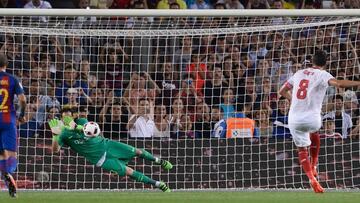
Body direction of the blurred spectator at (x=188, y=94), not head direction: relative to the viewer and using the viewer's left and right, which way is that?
facing the viewer

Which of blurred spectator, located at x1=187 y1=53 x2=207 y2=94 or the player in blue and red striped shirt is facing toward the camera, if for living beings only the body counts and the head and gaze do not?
the blurred spectator

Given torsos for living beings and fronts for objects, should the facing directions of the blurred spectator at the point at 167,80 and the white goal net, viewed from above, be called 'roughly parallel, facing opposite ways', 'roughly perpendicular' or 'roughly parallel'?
roughly parallel

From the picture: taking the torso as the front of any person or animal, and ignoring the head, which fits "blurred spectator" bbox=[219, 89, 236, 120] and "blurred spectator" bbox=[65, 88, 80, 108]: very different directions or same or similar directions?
same or similar directions

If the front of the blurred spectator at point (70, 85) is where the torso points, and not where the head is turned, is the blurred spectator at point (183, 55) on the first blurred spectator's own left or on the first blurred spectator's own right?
on the first blurred spectator's own left

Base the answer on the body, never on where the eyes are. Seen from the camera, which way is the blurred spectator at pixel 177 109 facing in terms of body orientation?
toward the camera

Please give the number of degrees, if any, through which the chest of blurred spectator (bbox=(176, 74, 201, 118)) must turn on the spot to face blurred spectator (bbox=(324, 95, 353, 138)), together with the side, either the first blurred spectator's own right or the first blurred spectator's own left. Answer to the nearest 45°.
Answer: approximately 90° to the first blurred spectator's own left

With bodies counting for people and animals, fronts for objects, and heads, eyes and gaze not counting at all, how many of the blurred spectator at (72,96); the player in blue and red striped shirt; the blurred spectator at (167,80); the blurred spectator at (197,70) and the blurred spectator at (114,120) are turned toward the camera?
4

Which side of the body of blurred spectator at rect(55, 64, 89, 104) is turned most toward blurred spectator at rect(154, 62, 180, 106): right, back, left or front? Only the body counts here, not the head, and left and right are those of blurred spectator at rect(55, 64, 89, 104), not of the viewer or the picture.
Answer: left

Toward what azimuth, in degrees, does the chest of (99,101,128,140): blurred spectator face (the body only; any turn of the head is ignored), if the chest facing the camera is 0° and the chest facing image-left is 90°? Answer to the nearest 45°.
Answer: approximately 0°

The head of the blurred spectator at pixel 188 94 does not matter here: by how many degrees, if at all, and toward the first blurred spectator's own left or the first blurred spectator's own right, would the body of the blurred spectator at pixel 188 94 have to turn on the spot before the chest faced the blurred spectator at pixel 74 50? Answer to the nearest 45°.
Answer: approximately 90° to the first blurred spectator's own right

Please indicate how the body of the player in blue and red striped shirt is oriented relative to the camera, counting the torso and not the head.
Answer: away from the camera

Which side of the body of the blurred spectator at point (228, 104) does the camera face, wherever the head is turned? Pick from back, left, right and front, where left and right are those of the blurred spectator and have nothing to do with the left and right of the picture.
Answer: front

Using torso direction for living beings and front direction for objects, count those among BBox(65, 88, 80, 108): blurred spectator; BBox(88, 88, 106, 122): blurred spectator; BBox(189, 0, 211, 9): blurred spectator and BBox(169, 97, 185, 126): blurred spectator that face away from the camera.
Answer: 0

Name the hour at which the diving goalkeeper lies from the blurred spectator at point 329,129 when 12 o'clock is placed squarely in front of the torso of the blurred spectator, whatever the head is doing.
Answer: The diving goalkeeper is roughly at 2 o'clock from the blurred spectator.

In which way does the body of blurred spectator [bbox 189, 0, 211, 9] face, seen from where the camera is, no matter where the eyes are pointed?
toward the camera
